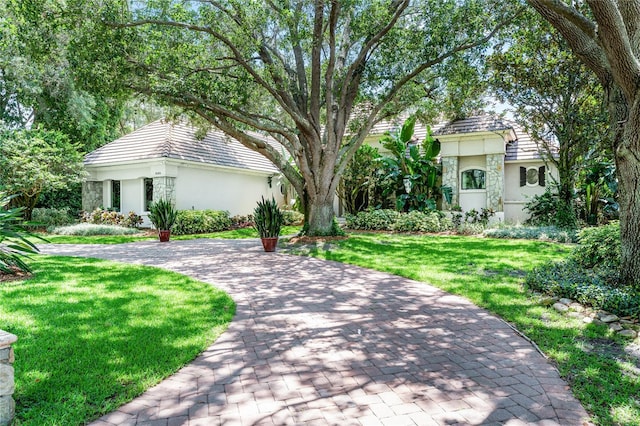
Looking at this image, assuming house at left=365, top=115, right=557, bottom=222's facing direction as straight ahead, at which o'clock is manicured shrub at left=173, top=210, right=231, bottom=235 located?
The manicured shrub is roughly at 2 o'clock from the house.

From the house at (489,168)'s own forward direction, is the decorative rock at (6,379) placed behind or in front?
in front

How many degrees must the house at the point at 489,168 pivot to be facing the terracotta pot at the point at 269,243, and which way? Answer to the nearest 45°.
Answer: approximately 45° to its right

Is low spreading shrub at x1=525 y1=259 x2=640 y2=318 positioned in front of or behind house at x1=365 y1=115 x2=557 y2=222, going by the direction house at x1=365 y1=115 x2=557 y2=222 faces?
in front

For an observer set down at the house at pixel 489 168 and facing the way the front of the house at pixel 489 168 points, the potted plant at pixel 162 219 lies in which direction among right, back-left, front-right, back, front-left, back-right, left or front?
front-right

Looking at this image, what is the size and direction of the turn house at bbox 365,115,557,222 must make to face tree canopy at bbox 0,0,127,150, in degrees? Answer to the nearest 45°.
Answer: approximately 90° to its right

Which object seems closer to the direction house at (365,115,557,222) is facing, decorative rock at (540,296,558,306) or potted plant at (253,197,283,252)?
the decorative rock

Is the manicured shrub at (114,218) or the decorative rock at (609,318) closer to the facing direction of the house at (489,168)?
the decorative rock

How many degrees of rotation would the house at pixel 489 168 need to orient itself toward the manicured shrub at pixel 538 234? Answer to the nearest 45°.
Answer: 0° — it already faces it

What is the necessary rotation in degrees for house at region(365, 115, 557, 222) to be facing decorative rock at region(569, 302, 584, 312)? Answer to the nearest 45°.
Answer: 0° — it already faces it

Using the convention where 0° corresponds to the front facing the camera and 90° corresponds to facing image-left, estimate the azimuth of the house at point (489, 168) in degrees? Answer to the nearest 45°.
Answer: approximately 0°

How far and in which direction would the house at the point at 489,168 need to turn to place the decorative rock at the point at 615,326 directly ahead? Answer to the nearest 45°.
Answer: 0° — it already faces it
